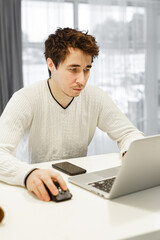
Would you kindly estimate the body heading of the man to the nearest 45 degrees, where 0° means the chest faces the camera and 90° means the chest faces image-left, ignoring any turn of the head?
approximately 315°

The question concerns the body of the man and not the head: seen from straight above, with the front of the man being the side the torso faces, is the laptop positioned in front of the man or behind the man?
in front

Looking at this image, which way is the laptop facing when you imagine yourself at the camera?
facing away from the viewer and to the left of the viewer

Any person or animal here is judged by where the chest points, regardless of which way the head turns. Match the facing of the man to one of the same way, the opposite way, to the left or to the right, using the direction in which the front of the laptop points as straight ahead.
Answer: the opposite way
